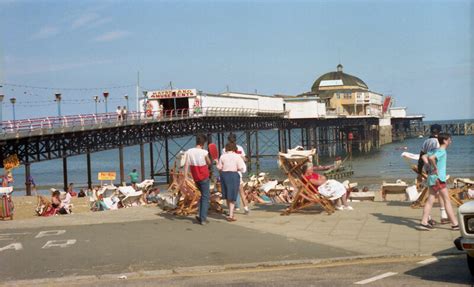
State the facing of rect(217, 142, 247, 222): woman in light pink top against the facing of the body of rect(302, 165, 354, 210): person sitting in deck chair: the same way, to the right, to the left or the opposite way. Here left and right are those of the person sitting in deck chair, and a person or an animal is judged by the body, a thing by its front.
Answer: to the left

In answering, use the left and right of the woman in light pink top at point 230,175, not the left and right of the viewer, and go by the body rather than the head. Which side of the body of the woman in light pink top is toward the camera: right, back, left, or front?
back

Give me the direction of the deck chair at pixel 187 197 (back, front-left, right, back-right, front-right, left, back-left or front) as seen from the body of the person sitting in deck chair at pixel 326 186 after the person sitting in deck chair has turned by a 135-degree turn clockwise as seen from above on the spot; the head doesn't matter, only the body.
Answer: front-right

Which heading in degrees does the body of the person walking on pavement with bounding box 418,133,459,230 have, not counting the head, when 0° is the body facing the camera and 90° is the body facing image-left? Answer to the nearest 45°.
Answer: approximately 270°

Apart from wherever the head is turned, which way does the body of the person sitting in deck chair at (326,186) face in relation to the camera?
to the viewer's right

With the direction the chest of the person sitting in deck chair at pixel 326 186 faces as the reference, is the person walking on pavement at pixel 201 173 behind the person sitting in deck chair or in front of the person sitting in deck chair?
behind

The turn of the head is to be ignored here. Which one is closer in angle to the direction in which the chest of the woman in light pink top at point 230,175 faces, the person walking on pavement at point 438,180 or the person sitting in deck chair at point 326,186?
the person sitting in deck chair

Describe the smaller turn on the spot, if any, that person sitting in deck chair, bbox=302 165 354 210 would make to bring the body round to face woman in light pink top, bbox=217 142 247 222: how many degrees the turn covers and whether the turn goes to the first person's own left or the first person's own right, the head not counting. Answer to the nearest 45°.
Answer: approximately 180°

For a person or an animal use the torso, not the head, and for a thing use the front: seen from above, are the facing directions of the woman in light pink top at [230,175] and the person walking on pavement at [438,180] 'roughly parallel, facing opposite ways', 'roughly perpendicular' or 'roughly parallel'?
roughly perpendicular
